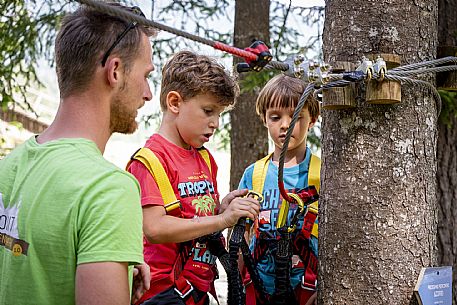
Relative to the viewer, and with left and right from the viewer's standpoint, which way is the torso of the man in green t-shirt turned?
facing away from the viewer and to the right of the viewer

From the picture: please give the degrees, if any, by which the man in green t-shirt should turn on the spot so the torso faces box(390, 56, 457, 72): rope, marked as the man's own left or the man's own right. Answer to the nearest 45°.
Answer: approximately 45° to the man's own right

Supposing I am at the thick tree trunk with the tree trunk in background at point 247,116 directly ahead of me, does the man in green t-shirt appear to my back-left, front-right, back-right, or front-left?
back-left

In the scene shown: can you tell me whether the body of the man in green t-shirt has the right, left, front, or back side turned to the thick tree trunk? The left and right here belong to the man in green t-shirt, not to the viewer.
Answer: front

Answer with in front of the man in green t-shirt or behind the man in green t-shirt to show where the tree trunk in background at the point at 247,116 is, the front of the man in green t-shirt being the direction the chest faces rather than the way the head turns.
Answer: in front

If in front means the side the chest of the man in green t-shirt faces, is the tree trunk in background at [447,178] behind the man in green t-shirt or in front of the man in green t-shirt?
in front

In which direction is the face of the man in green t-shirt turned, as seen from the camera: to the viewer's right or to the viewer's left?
to the viewer's right
